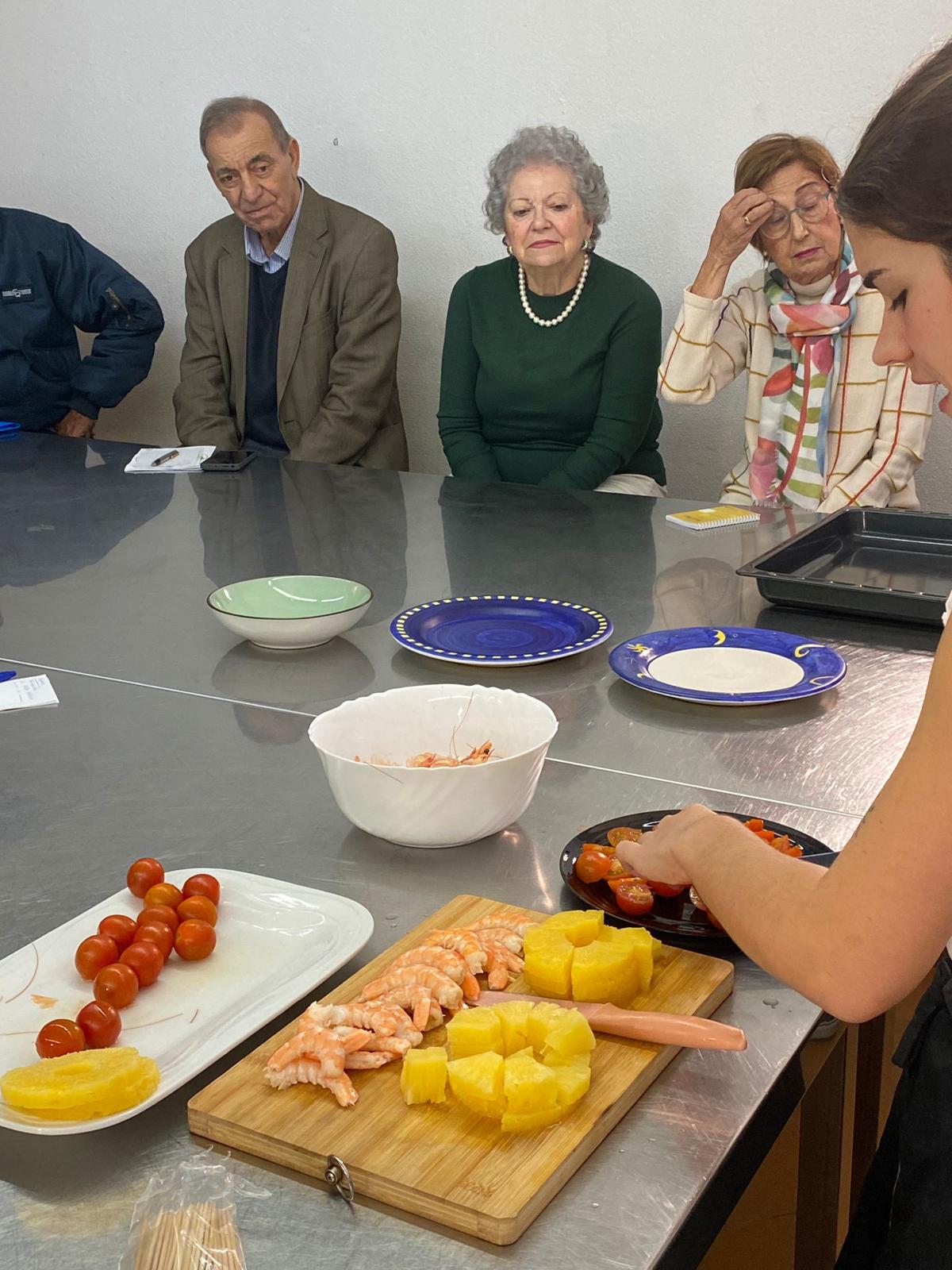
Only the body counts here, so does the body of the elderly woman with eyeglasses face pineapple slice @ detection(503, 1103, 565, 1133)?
yes

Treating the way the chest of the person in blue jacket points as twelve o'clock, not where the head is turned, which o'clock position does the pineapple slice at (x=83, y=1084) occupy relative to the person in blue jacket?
The pineapple slice is roughly at 12 o'clock from the person in blue jacket.

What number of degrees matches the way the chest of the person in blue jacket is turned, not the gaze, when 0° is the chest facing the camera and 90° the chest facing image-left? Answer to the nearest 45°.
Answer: approximately 0°

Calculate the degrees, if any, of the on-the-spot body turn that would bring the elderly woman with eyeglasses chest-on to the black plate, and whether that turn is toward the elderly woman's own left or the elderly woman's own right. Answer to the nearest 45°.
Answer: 0° — they already face it

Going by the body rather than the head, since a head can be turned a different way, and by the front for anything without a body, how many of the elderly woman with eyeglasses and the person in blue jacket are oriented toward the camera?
2

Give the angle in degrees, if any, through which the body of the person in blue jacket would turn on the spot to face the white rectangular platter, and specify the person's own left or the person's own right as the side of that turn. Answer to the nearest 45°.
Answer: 0° — they already face it

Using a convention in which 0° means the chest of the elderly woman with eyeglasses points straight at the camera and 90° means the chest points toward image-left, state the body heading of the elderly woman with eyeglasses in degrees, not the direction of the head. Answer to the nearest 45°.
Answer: approximately 0°

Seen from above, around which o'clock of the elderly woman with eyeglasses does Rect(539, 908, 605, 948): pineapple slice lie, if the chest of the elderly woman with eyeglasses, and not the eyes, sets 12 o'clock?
The pineapple slice is roughly at 12 o'clock from the elderly woman with eyeglasses.

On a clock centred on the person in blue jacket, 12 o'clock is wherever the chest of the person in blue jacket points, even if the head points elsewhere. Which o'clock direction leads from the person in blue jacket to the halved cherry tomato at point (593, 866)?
The halved cherry tomato is roughly at 12 o'clock from the person in blue jacket.

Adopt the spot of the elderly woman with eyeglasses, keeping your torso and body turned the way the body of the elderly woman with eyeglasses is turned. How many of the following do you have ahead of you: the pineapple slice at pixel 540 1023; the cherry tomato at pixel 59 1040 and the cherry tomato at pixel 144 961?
3

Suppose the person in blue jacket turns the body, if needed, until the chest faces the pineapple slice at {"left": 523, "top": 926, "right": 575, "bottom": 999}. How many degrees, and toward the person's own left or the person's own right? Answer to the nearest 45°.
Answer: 0° — they already face it
